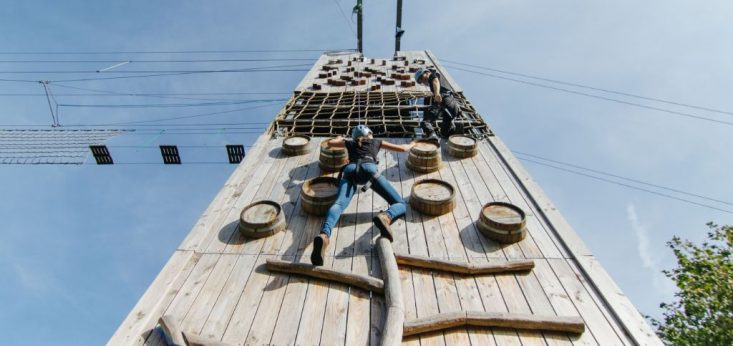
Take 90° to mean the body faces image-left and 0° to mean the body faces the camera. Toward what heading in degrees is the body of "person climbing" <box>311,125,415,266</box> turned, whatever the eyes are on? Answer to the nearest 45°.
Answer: approximately 180°

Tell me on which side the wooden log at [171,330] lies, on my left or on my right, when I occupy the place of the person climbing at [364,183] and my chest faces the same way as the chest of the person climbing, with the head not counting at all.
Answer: on my left

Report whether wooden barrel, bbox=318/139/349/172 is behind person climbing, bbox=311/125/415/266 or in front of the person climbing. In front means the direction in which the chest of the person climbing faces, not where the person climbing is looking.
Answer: in front

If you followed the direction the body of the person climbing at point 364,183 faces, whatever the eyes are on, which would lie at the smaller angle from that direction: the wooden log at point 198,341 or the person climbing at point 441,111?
the person climbing

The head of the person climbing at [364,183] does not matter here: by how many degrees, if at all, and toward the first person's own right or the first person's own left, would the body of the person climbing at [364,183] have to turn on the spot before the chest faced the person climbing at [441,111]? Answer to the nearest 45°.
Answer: approximately 45° to the first person's own right

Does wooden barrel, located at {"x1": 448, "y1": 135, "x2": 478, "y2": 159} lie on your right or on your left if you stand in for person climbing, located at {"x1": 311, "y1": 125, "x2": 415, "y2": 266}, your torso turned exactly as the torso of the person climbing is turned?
on your right

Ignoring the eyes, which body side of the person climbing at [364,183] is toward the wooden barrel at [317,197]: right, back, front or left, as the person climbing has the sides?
left
